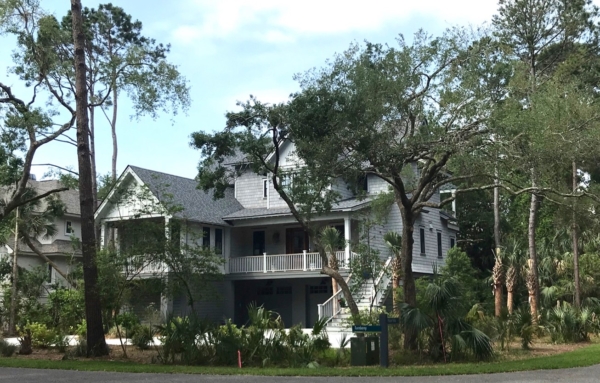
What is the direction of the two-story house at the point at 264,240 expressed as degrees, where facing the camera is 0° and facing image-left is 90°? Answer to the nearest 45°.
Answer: approximately 0°

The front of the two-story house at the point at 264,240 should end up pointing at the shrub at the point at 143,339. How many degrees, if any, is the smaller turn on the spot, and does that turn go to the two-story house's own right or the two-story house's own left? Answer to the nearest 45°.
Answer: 0° — it already faces it

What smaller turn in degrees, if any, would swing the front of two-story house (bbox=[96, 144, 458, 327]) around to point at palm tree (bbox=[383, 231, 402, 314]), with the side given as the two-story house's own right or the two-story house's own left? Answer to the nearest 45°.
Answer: approximately 45° to the two-story house's own left

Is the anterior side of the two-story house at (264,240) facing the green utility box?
yes

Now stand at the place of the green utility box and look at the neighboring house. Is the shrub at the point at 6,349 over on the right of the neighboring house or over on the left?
left

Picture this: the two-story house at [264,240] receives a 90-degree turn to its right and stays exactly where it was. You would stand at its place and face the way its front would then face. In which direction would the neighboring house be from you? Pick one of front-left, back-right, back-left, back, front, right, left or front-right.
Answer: front-right

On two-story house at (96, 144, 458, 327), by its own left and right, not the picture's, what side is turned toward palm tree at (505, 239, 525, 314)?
left

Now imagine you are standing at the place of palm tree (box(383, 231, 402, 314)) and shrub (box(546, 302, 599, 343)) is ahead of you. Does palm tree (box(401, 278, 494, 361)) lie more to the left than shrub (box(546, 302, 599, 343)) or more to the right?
right
